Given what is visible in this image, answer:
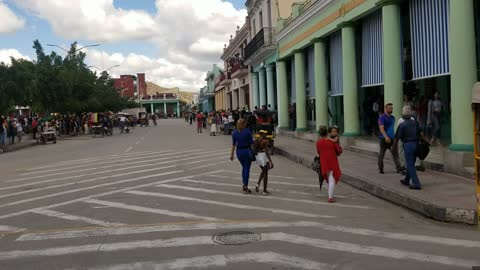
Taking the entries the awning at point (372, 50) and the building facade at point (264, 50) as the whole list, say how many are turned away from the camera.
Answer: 0

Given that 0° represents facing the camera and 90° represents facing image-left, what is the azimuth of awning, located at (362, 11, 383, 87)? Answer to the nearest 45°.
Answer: approximately 45°

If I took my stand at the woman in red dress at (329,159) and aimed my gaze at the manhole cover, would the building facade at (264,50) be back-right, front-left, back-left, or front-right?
back-right

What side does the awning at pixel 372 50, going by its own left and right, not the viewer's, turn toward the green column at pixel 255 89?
right

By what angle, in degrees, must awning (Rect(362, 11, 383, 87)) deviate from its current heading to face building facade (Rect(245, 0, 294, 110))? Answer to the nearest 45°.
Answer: approximately 90° to its right

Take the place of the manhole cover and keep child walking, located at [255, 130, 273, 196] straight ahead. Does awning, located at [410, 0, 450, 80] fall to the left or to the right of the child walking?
right

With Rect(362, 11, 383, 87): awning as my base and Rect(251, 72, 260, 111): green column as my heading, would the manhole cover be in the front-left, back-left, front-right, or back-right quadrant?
back-left

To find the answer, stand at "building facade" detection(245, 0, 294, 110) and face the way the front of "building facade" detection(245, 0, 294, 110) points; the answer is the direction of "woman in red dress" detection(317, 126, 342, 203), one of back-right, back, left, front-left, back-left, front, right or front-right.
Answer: front-left

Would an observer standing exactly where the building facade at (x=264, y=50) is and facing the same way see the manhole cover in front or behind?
in front

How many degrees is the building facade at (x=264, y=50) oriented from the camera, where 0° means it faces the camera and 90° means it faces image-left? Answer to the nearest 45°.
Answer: approximately 45°

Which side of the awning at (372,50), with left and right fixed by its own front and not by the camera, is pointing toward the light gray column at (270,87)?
right
